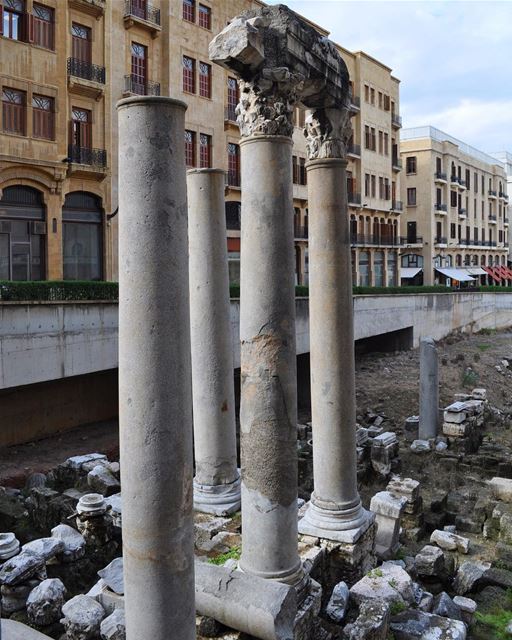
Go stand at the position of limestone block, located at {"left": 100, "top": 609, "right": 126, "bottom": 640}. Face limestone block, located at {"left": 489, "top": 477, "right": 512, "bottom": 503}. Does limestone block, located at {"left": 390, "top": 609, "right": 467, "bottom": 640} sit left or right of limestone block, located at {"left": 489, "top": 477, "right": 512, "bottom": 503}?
right

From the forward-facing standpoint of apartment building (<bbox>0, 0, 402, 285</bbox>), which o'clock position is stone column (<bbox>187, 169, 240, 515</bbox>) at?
The stone column is roughly at 1 o'clock from the apartment building.

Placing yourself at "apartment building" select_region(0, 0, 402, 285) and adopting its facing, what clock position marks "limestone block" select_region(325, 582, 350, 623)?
The limestone block is roughly at 1 o'clock from the apartment building.

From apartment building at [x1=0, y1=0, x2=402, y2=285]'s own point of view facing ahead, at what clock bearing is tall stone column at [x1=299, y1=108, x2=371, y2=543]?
The tall stone column is roughly at 1 o'clock from the apartment building.

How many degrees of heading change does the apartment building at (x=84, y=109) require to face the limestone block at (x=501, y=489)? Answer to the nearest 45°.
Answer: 0° — it already faces it

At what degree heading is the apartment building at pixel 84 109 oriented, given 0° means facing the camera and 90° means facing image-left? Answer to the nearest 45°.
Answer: approximately 315°

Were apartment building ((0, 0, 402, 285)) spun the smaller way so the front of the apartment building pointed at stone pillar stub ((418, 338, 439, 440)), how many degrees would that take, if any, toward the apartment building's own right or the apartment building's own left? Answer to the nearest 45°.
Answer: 0° — it already faces it
